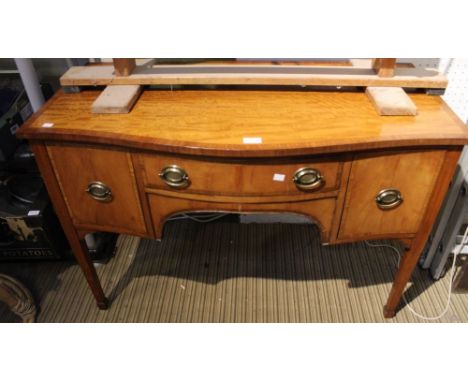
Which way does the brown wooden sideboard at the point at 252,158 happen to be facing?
toward the camera

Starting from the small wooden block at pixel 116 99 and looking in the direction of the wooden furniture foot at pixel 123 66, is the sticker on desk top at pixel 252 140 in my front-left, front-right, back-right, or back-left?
back-right

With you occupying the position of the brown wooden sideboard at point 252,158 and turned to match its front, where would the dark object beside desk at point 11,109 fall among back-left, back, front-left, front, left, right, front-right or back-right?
back-right

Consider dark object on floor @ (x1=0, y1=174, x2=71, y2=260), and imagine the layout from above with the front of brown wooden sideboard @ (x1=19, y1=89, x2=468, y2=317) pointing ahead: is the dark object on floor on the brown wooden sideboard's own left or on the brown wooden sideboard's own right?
on the brown wooden sideboard's own right
